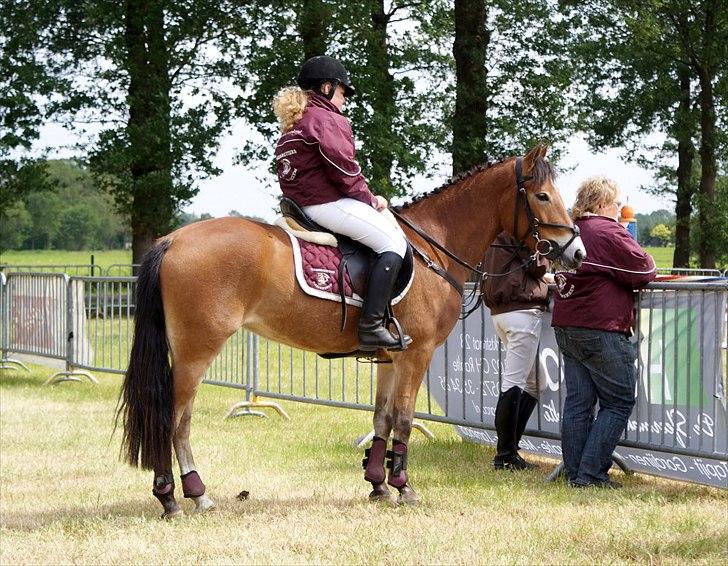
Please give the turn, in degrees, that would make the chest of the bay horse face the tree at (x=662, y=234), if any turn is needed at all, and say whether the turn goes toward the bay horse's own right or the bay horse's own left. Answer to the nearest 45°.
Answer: approximately 90° to the bay horse's own left

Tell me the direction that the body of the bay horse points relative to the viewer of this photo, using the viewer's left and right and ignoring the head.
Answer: facing to the right of the viewer

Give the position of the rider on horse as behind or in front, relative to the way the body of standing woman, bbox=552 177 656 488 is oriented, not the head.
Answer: behind

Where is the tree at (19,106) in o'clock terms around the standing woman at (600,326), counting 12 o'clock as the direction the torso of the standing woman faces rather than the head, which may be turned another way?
The tree is roughly at 9 o'clock from the standing woman.
